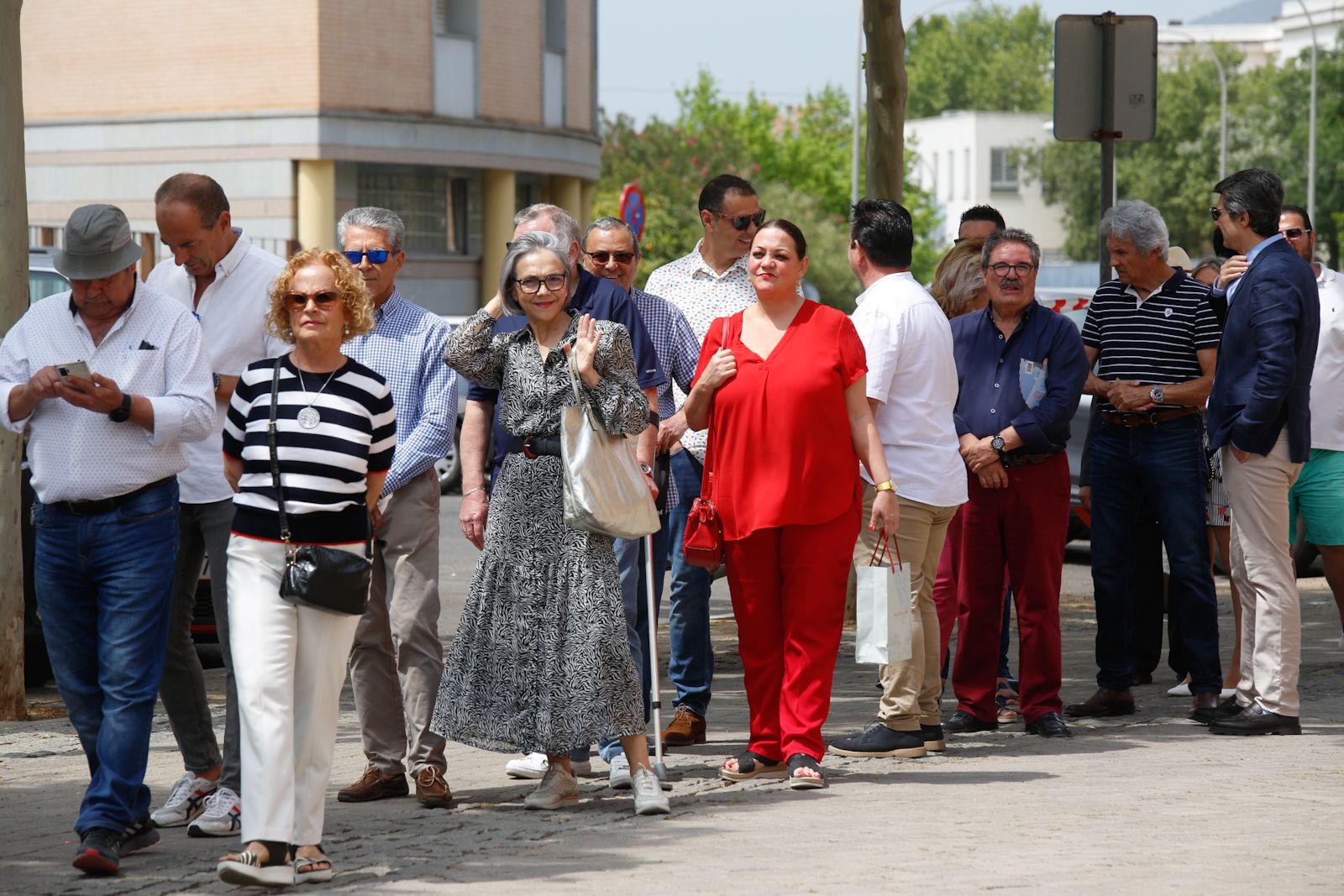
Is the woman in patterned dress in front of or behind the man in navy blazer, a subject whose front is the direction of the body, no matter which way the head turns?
in front

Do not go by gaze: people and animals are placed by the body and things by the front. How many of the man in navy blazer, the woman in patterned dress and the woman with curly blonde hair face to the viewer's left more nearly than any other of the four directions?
1

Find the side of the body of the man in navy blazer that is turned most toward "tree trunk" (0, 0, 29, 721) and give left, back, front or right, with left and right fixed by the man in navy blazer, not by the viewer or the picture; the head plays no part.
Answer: front

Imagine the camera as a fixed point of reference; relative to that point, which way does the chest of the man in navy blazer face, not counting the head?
to the viewer's left

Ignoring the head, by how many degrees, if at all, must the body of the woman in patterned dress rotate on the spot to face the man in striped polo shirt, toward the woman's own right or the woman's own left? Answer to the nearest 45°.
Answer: approximately 135° to the woman's own left

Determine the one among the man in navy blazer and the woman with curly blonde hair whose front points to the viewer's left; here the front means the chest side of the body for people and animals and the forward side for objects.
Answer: the man in navy blazer

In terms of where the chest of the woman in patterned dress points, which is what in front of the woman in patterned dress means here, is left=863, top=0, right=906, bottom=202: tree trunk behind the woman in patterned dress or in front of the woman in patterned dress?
behind

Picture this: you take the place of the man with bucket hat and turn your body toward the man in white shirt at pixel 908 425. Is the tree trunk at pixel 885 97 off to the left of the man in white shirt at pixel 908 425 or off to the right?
left

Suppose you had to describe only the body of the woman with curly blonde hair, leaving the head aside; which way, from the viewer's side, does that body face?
toward the camera

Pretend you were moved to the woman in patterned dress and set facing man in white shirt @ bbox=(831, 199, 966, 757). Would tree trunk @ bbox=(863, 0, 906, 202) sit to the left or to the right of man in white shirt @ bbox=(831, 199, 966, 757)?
left

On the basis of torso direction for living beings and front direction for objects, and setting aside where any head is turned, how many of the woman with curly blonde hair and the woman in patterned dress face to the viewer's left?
0

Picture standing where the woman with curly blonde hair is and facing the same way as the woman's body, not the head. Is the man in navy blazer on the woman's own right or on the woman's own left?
on the woman's own left

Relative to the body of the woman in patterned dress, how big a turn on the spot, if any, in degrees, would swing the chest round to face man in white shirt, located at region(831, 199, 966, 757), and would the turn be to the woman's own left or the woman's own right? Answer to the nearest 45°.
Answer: approximately 135° to the woman's own left

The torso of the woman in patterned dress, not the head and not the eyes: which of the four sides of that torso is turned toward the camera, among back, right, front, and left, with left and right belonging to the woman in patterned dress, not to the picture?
front

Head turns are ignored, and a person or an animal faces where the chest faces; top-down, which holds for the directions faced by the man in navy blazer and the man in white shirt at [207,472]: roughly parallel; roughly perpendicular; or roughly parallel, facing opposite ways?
roughly perpendicular
